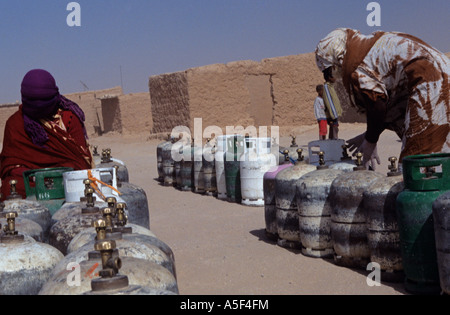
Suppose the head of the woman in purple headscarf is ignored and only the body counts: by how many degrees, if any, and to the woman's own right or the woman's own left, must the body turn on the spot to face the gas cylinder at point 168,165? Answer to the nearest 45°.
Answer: approximately 135° to the woman's own left

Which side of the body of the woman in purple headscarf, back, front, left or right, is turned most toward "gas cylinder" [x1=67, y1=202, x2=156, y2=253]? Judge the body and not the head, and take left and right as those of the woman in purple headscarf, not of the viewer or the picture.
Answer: front

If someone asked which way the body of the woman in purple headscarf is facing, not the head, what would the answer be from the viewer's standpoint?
toward the camera

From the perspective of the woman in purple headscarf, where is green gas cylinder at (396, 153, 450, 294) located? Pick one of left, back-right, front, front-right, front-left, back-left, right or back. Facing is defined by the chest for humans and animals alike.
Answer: front-left

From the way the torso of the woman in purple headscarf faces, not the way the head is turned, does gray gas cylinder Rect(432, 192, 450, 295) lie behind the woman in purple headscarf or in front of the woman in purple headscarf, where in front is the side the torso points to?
in front

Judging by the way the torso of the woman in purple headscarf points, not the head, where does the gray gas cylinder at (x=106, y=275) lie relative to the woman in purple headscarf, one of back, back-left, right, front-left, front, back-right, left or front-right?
front

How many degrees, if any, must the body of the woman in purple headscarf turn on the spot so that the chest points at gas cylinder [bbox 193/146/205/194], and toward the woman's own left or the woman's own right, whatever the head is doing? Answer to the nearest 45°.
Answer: approximately 135° to the woman's own left

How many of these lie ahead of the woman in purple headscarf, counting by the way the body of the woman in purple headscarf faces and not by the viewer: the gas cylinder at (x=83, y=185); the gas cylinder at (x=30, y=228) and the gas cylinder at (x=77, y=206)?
3

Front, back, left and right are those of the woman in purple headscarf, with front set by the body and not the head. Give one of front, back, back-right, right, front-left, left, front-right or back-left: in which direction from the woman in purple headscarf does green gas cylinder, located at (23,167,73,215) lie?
front

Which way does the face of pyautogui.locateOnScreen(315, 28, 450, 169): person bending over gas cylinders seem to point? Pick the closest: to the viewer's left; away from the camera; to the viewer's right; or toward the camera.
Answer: to the viewer's left

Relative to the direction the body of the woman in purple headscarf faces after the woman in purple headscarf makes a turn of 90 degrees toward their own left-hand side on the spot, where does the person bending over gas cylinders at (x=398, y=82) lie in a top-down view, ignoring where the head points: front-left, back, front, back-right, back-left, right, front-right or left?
front-right

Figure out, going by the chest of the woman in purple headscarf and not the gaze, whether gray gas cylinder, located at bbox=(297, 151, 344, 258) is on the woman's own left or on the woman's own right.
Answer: on the woman's own left

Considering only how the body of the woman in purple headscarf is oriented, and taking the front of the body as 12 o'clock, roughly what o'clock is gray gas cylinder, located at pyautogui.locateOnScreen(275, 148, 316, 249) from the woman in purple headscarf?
The gray gas cylinder is roughly at 10 o'clock from the woman in purple headscarf.

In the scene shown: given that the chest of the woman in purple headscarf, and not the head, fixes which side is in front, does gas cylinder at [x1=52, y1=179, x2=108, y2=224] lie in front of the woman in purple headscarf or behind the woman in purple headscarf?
in front
